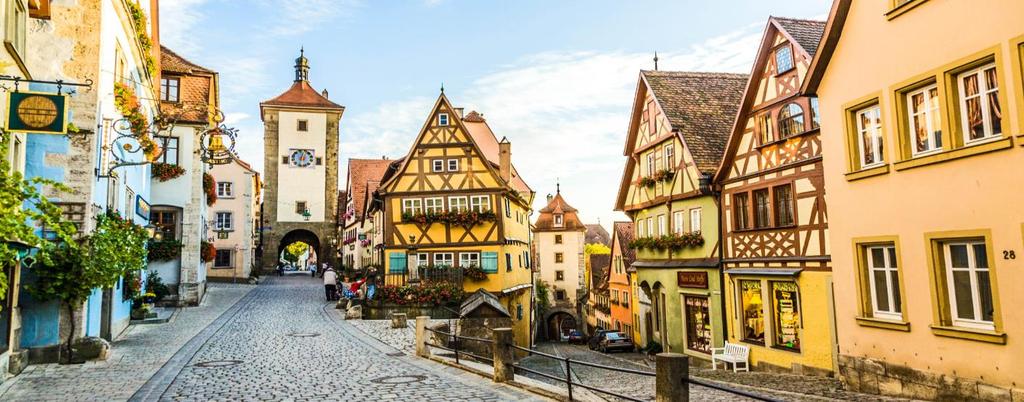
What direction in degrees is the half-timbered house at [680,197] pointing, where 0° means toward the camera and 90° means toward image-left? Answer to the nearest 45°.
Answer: approximately 45°

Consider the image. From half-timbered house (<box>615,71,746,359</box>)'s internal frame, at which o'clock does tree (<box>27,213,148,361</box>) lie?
The tree is roughly at 12 o'clock from the half-timbered house.

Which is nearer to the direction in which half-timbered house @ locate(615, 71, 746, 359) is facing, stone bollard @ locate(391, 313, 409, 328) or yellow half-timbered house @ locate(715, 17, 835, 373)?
the stone bollard

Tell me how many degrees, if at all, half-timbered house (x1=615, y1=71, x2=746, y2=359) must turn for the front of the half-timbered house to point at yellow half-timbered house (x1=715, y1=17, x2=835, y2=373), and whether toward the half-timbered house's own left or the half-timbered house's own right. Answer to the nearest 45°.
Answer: approximately 90° to the half-timbered house's own left

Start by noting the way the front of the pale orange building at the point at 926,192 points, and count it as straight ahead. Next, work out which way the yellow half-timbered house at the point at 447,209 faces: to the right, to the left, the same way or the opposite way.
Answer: to the left

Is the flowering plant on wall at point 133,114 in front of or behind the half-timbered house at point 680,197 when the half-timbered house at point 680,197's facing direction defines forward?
in front

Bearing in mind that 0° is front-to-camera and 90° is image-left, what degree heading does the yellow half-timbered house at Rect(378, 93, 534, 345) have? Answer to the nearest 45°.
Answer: approximately 0°
